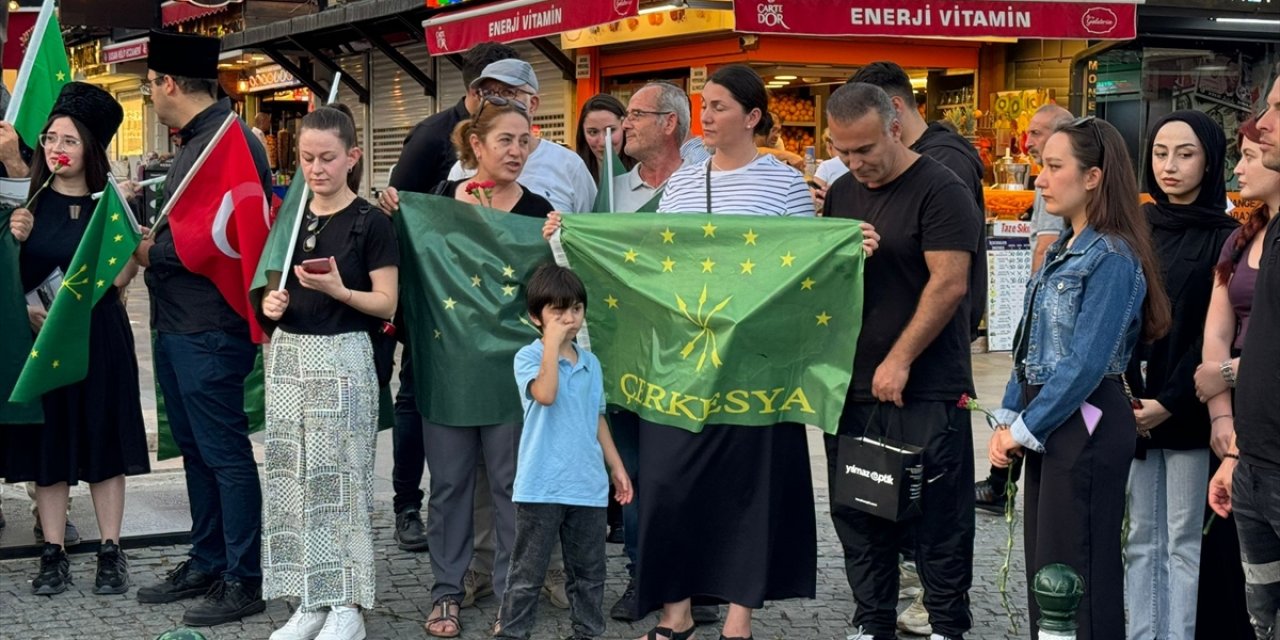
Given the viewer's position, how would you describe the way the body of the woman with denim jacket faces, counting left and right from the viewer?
facing to the left of the viewer

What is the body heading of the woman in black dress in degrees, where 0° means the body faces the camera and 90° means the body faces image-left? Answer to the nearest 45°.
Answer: approximately 0°

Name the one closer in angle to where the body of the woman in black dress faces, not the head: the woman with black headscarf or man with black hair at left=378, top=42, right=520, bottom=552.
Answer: the woman with black headscarf

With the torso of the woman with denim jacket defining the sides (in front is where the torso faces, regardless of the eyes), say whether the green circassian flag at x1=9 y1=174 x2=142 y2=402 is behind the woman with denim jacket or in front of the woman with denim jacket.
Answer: in front

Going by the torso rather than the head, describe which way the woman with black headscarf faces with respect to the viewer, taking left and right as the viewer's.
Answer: facing the viewer and to the left of the viewer

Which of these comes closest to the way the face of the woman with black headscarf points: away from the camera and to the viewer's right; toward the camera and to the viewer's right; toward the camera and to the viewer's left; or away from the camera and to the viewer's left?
toward the camera and to the viewer's left

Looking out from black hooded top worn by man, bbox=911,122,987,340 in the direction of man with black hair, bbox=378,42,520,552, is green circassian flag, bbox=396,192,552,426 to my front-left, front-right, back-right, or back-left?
front-left

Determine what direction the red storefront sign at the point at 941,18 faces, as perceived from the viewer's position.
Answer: facing the viewer

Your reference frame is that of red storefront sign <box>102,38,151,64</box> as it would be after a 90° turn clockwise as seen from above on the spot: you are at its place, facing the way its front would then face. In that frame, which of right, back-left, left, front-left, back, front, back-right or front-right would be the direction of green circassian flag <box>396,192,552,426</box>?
back-left

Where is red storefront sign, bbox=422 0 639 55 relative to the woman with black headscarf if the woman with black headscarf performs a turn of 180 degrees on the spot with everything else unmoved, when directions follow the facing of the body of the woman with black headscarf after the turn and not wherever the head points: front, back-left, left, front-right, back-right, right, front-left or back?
left
